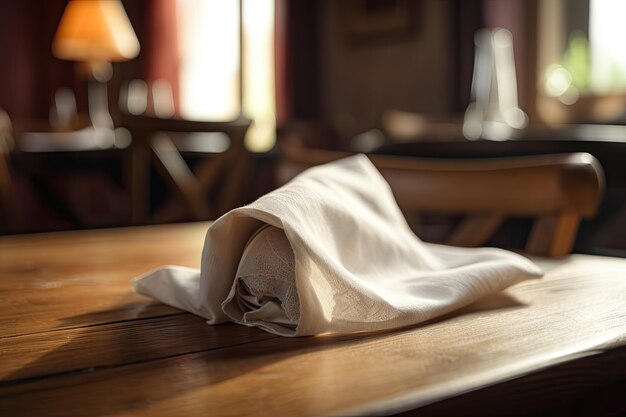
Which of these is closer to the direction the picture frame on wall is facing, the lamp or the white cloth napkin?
the white cloth napkin

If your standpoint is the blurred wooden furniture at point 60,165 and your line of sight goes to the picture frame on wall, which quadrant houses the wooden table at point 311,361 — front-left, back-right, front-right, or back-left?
back-right

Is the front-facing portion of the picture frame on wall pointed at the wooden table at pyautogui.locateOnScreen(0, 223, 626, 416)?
yes

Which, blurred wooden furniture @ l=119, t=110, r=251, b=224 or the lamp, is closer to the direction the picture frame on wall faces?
the blurred wooden furniture

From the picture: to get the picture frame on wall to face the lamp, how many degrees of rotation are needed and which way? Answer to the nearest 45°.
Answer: approximately 45° to its right

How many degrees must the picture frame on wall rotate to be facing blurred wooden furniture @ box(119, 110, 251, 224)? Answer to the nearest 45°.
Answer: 0° — it already faces it

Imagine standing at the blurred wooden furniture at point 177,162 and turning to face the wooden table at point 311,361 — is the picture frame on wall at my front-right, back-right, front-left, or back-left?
back-left

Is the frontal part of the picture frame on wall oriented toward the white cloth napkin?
yes
